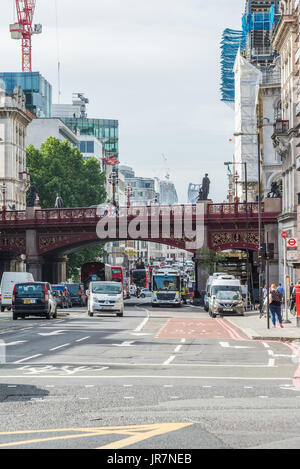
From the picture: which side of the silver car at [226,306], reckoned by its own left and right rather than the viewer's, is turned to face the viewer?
front

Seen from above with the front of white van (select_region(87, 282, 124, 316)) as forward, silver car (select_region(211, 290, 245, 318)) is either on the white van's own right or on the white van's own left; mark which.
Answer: on the white van's own left

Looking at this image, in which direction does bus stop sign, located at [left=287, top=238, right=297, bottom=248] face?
toward the camera

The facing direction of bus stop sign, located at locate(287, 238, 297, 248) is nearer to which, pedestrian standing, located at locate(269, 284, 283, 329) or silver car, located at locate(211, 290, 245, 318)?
the pedestrian standing

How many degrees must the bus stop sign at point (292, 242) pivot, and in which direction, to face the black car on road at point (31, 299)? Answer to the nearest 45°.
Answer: approximately 90° to its right

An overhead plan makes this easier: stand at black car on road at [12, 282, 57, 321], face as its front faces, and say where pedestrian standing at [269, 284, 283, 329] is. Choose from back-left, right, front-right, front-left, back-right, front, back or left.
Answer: back-right

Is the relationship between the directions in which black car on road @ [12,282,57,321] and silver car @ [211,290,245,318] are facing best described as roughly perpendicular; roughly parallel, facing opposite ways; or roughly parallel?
roughly parallel, facing opposite ways

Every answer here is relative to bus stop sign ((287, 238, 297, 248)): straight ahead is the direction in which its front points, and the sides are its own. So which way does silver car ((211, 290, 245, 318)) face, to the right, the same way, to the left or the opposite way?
the same way

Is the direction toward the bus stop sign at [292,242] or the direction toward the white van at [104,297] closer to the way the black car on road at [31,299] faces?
the white van

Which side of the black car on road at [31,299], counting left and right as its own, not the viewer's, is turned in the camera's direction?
back

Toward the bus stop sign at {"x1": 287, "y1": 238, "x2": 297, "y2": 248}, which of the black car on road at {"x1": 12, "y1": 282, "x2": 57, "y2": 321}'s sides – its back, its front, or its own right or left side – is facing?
right

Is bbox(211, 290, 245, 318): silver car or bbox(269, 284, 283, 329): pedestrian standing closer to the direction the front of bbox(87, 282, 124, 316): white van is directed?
the pedestrian standing

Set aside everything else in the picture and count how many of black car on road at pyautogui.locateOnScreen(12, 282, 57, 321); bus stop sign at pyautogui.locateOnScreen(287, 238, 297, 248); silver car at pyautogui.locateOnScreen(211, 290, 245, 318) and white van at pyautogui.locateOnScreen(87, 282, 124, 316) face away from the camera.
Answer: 1

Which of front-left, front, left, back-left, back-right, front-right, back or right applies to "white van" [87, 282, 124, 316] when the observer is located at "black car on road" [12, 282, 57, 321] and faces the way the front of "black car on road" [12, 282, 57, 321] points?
front-right
